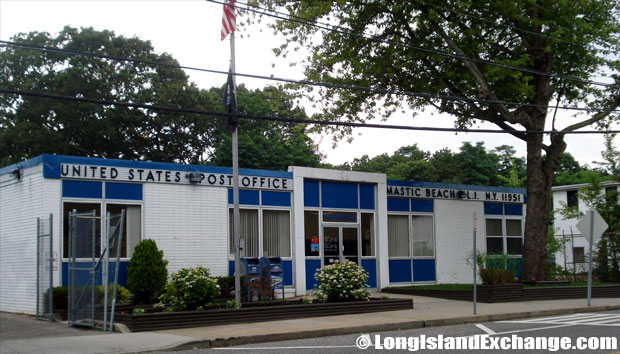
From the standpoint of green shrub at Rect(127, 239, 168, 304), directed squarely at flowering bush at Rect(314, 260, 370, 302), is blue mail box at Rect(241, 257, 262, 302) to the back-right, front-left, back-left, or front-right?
front-left

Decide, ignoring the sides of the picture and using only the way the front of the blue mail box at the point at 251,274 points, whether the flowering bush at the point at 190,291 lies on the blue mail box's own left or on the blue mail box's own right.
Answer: on the blue mail box's own right

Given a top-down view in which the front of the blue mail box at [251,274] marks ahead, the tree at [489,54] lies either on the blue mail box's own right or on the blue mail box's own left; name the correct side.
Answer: on the blue mail box's own left

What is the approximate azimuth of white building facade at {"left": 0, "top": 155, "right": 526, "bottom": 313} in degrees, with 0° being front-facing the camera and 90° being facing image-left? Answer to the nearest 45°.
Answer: approximately 315°

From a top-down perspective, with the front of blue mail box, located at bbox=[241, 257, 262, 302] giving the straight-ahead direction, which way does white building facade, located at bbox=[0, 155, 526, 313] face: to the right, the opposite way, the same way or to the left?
the same way

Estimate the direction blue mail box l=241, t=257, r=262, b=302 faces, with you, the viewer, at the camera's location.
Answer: facing the viewer and to the right of the viewer
